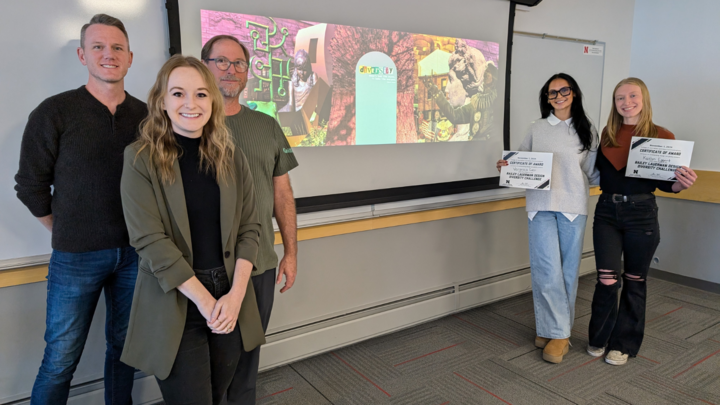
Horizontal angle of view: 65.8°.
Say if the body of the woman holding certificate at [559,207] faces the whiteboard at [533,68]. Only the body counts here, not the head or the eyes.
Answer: no

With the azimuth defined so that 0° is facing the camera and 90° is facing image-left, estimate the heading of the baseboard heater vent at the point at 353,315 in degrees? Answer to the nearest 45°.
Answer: approximately 315°

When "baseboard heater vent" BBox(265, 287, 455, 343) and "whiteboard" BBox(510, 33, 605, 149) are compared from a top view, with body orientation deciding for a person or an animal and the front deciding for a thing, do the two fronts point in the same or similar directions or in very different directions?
same or similar directions

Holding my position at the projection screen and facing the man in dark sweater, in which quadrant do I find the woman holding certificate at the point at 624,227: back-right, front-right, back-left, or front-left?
back-left

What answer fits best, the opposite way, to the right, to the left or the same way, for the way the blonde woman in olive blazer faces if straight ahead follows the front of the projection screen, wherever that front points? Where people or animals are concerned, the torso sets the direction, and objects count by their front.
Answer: the same way

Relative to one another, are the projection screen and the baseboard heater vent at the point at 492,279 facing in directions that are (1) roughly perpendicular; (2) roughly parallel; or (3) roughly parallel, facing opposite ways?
roughly parallel

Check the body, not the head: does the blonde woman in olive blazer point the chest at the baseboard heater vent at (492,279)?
no

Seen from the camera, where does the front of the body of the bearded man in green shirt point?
toward the camera

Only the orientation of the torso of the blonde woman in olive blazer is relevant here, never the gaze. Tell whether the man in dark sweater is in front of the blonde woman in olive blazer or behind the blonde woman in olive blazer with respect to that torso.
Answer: behind

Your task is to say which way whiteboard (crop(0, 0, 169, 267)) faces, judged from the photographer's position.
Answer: facing the viewer

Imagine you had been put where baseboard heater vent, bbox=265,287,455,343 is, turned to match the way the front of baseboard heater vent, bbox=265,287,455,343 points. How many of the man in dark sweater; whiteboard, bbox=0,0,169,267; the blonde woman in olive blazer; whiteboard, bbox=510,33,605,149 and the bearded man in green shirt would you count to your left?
1

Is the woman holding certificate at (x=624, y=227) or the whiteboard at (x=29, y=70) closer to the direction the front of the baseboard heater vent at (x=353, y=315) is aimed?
the woman holding certificate

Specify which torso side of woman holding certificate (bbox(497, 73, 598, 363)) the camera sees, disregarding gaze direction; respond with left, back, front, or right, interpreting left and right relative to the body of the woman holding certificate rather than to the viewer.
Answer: front

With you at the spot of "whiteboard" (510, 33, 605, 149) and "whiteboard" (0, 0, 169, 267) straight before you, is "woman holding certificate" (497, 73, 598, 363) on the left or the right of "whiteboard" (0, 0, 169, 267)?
left

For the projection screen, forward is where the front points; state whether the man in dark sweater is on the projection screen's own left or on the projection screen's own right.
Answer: on the projection screen's own right

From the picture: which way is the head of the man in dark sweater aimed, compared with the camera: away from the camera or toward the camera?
toward the camera

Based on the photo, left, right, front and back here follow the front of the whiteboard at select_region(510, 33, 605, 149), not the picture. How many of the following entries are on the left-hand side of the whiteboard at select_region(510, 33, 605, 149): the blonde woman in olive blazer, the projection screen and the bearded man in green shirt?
0

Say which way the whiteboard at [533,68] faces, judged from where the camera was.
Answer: facing the viewer and to the right of the viewer

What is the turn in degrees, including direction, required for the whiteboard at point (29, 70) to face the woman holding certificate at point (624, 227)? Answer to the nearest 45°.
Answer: approximately 90° to its left
